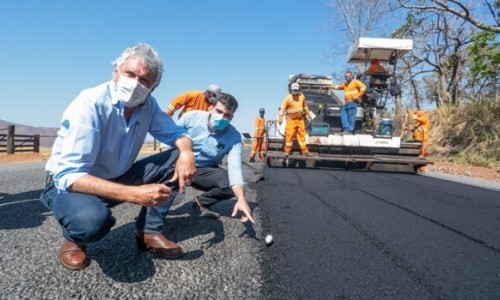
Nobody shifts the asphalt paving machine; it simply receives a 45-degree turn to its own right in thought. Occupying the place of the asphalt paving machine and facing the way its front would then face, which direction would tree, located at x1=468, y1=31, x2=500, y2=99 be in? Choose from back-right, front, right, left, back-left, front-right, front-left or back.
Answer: front

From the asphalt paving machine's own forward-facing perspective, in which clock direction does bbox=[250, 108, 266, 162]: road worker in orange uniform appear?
The road worker in orange uniform is roughly at 10 o'clock from the asphalt paving machine.

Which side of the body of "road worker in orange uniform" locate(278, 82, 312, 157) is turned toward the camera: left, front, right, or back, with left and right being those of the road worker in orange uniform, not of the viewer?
front

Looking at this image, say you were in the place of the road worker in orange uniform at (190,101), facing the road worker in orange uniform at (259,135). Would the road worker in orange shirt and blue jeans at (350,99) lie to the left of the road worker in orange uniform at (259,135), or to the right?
right

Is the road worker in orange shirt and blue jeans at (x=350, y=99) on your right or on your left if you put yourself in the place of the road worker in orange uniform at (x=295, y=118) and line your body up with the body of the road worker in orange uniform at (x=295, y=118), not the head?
on your left

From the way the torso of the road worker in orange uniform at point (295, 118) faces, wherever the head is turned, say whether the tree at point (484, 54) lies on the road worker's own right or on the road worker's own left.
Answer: on the road worker's own left

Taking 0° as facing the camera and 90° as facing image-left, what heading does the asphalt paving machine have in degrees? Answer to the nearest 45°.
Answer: approximately 180°

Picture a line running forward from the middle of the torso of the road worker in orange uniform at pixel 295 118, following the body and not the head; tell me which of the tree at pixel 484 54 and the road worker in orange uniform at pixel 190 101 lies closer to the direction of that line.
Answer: the road worker in orange uniform

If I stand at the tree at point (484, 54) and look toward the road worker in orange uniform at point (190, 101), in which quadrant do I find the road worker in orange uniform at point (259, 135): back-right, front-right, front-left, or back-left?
front-right
